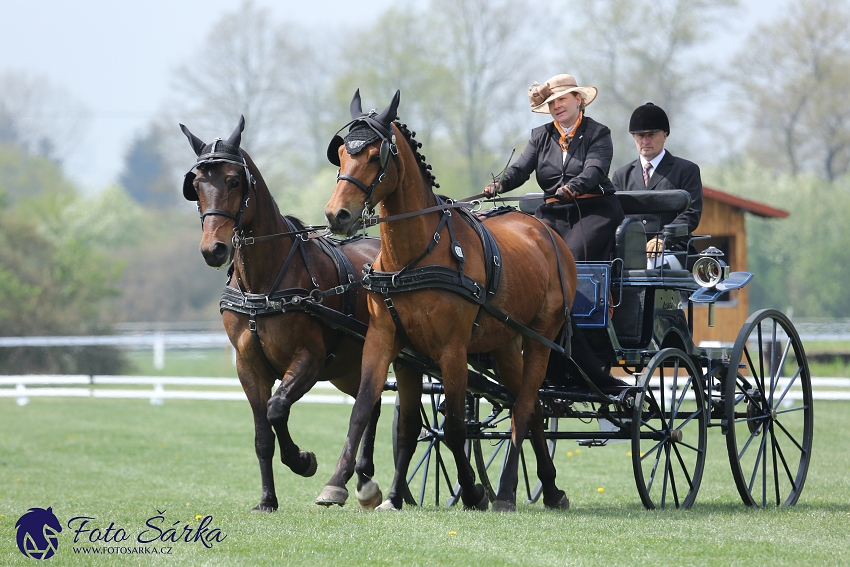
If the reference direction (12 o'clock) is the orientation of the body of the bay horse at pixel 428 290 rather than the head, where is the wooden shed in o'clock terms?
The wooden shed is roughly at 5 o'clock from the bay horse.

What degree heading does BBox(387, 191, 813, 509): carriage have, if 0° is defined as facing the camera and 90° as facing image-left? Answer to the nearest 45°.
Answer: approximately 45°

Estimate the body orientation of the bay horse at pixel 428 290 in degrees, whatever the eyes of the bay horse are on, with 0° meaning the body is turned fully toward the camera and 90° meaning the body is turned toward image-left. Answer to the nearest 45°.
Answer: approximately 45°

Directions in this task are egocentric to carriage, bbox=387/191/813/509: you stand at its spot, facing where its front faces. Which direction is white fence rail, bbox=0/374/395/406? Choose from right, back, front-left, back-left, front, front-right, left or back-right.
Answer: right

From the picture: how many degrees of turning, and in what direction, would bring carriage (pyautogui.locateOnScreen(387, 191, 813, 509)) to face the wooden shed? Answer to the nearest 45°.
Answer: approximately 135° to its right

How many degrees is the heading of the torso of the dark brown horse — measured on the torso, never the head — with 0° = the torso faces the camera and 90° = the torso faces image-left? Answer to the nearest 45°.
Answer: approximately 45°

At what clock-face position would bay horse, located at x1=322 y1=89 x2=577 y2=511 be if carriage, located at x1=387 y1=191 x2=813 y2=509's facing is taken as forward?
The bay horse is roughly at 12 o'clock from the carriage.

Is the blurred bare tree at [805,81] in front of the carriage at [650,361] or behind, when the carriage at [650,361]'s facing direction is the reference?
behind

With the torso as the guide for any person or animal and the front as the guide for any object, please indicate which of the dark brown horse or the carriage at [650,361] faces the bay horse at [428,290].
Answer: the carriage

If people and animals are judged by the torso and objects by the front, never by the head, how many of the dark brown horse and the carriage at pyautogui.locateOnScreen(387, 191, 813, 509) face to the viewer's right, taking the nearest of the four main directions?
0

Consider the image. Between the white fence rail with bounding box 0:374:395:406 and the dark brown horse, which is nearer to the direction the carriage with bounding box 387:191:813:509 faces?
the dark brown horse

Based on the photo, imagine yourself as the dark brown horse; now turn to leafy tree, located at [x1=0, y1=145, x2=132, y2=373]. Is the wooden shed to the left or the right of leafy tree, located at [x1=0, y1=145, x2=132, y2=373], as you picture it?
right

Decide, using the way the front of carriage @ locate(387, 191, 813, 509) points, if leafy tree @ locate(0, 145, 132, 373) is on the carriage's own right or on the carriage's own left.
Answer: on the carriage's own right

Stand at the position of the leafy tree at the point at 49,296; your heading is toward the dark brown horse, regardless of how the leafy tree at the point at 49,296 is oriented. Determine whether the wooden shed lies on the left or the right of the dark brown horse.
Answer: left

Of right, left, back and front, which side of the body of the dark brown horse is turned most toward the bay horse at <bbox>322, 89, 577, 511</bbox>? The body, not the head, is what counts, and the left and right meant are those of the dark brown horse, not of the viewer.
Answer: left
